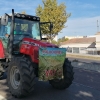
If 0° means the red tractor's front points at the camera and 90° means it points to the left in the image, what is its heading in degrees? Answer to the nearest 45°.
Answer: approximately 315°

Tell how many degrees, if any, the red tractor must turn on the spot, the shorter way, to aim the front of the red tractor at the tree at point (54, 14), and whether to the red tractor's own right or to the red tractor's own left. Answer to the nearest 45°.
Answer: approximately 135° to the red tractor's own left
